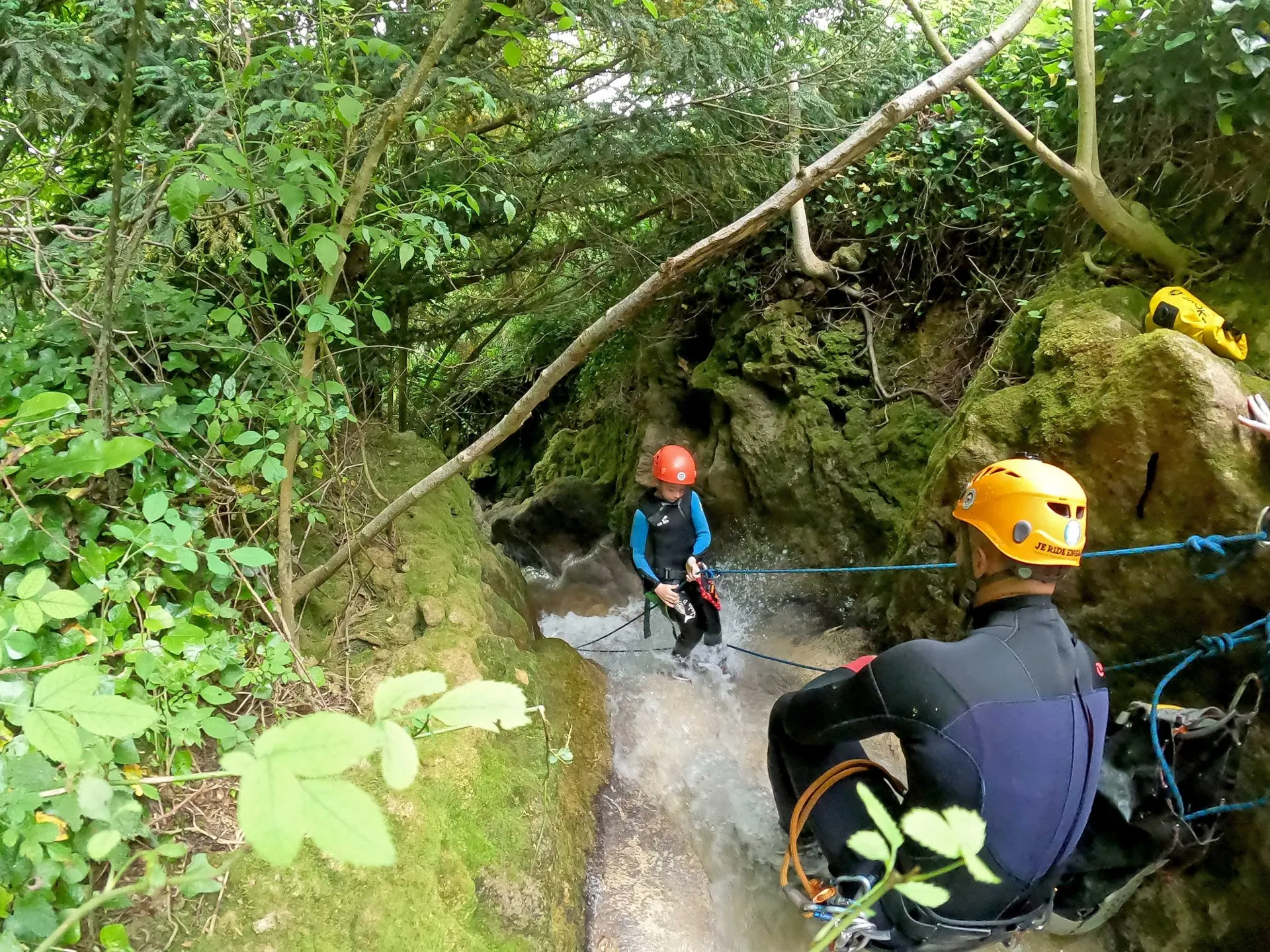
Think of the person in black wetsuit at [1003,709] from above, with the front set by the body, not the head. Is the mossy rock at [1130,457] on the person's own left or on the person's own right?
on the person's own right

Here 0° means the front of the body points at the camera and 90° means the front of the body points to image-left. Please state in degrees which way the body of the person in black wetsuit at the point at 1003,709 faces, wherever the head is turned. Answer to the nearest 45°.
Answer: approximately 135°
